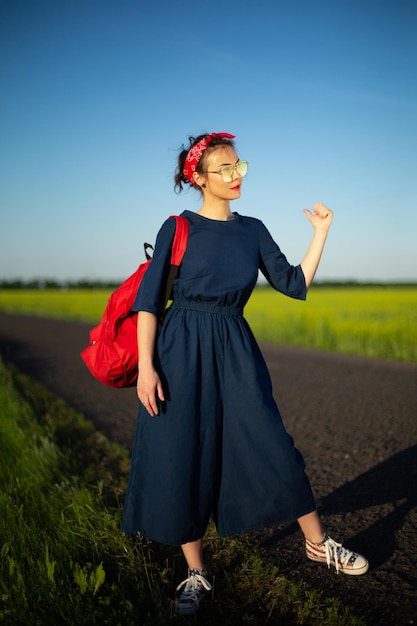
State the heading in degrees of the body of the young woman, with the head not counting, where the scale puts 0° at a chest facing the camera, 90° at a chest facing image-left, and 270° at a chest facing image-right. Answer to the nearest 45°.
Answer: approximately 315°

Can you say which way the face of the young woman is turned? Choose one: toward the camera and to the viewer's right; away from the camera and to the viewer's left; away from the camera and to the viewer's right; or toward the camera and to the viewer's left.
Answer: toward the camera and to the viewer's right
